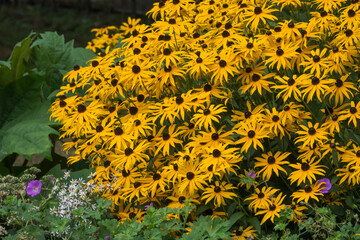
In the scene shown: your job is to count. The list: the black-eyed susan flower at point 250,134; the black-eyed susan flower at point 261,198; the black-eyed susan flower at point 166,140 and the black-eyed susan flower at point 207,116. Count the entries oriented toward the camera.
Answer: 4

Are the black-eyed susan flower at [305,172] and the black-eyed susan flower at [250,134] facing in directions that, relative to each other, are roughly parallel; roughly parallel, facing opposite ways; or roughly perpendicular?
roughly parallel

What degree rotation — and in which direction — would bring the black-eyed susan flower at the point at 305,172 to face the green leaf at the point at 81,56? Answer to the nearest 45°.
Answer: approximately 135° to its right

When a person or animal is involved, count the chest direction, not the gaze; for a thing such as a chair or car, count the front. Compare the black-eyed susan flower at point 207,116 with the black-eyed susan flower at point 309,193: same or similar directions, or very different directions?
same or similar directions

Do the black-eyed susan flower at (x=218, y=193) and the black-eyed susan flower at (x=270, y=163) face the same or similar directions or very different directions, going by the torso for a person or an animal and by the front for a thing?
same or similar directions

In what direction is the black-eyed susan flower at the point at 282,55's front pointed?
toward the camera

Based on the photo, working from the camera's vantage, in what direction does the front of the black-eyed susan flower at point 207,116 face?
facing the viewer

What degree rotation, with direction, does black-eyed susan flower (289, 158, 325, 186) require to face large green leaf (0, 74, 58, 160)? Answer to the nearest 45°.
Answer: approximately 135° to its right

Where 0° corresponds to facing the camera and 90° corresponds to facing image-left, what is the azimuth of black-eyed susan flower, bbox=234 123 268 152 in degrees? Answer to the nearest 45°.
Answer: approximately 0°
